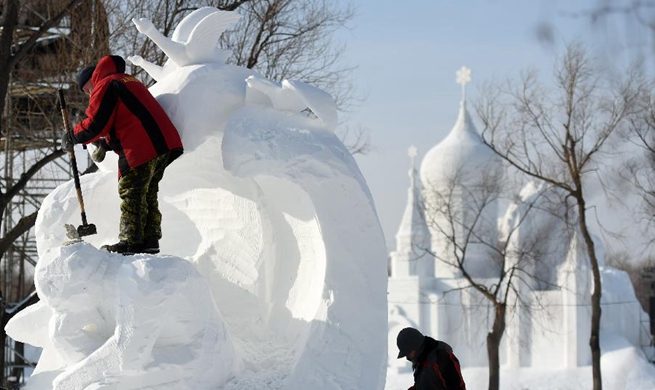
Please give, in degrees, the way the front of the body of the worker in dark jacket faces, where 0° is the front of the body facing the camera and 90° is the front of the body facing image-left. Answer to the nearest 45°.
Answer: approximately 90°

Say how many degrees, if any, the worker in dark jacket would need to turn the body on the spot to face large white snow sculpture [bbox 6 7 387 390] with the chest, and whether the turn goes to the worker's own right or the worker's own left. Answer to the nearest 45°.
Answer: approximately 45° to the worker's own right

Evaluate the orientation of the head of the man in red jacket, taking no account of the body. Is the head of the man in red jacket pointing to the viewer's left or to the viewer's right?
to the viewer's left

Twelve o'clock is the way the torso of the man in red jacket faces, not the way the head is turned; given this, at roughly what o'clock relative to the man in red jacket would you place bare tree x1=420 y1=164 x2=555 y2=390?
The bare tree is roughly at 4 o'clock from the man in red jacket.

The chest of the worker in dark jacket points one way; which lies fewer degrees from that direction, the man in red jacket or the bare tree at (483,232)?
the man in red jacket

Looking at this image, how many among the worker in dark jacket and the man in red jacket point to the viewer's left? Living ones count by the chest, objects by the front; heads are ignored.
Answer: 2

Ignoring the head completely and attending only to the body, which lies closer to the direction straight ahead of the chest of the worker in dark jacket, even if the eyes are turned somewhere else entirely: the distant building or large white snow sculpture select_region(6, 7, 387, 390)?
the large white snow sculpture

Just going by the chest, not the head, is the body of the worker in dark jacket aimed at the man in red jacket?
yes

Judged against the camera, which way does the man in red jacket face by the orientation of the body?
to the viewer's left

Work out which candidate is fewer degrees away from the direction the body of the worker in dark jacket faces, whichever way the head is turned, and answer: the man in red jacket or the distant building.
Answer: the man in red jacket
